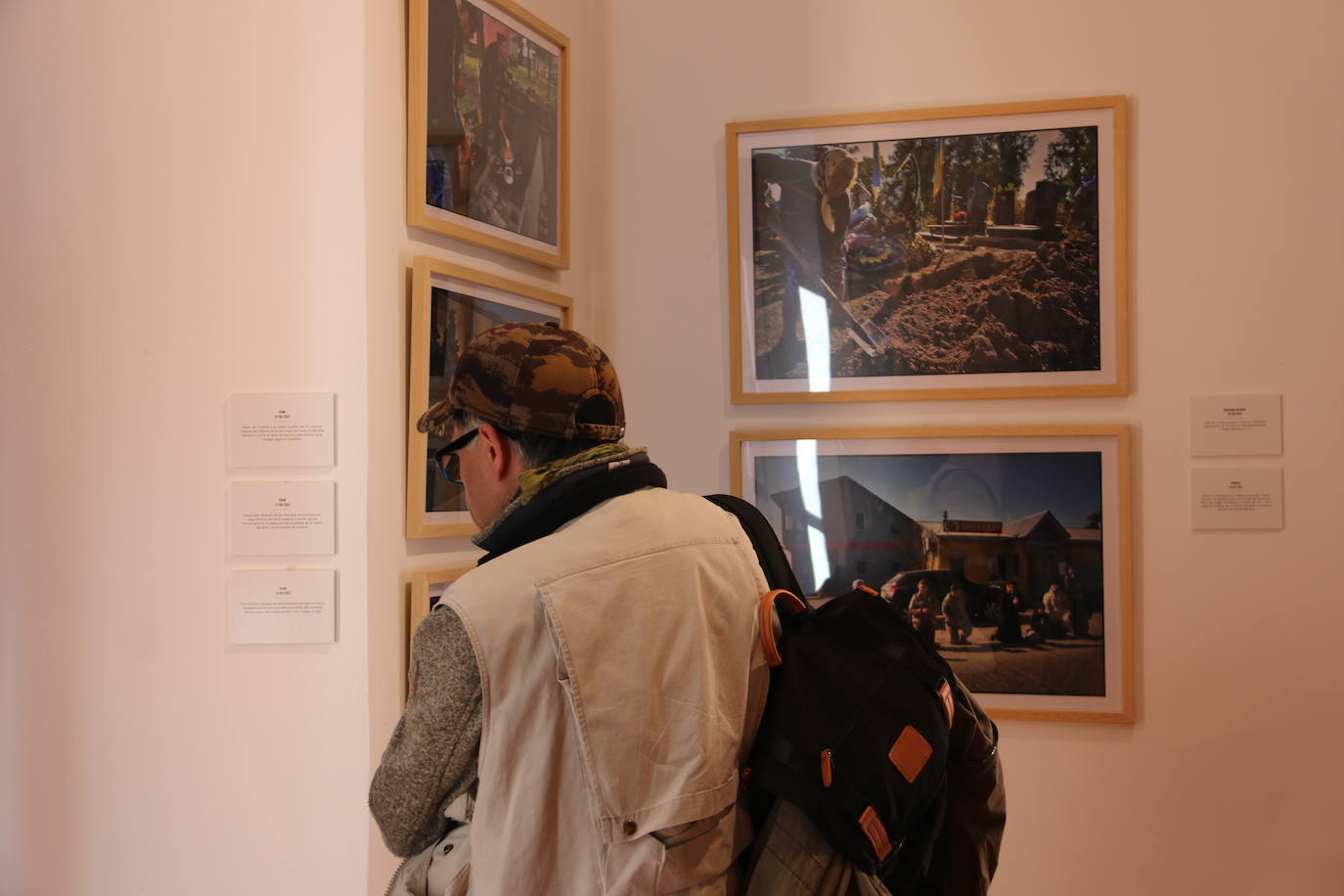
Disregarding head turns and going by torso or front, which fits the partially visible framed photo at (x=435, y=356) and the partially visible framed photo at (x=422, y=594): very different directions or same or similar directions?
same or similar directions

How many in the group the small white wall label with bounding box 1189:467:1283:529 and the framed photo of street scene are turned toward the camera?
2

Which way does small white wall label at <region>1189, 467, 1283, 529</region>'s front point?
toward the camera

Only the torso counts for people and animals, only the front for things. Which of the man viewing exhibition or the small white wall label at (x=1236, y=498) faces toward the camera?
the small white wall label

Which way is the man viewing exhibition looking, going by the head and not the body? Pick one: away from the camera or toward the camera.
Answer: away from the camera

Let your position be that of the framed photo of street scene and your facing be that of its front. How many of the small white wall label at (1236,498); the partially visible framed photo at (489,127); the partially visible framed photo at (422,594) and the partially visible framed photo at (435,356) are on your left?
1

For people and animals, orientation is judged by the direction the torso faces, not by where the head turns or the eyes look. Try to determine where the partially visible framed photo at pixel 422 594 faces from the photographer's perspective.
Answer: facing the viewer and to the right of the viewer

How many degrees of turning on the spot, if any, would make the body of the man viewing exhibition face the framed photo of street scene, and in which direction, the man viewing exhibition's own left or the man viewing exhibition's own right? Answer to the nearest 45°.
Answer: approximately 90° to the man viewing exhibition's own right

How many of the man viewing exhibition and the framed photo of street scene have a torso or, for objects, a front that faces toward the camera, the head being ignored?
1

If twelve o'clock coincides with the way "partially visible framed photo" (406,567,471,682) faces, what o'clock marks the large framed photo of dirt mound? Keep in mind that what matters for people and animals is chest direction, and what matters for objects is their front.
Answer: The large framed photo of dirt mound is roughly at 10 o'clock from the partially visible framed photo.

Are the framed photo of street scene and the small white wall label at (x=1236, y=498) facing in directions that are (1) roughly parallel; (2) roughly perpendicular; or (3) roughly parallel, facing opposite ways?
roughly parallel

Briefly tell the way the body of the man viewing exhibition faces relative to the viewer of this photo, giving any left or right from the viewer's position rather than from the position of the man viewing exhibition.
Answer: facing away from the viewer and to the left of the viewer

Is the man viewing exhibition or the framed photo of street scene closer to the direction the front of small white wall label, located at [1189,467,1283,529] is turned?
the man viewing exhibition

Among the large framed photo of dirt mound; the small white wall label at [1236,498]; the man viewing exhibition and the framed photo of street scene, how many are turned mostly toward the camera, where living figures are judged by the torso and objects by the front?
3

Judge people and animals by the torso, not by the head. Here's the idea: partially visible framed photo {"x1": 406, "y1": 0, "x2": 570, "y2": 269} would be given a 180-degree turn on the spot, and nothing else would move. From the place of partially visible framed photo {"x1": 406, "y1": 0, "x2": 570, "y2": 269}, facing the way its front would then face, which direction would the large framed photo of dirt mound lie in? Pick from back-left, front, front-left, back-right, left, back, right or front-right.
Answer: back-right

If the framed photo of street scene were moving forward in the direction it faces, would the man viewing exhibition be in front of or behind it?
in front
